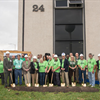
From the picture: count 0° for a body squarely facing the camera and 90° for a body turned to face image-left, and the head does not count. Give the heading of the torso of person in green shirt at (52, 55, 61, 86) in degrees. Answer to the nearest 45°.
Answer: approximately 45°
